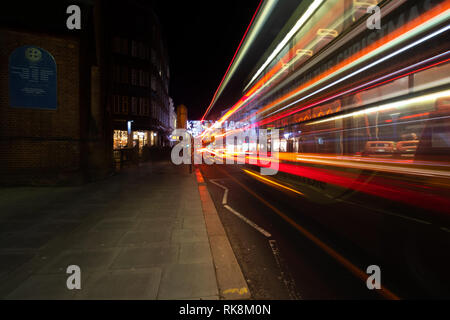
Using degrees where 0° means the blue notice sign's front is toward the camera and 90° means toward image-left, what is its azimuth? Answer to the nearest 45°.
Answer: approximately 0°
